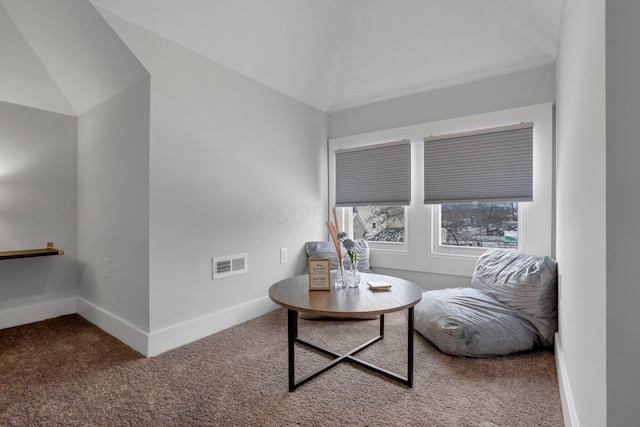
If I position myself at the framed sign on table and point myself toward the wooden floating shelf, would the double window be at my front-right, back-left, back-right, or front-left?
back-right

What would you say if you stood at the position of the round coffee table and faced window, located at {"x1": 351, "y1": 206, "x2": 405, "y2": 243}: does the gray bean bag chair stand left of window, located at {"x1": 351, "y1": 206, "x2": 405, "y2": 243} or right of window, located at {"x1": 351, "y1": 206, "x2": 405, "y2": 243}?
right

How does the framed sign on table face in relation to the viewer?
toward the camera

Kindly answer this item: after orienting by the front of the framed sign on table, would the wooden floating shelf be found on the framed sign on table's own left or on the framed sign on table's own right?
on the framed sign on table's own right

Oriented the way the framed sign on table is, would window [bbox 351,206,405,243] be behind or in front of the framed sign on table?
behind

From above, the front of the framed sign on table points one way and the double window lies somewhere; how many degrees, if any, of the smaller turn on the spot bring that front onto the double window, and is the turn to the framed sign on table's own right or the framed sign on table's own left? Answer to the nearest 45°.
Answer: approximately 135° to the framed sign on table's own left

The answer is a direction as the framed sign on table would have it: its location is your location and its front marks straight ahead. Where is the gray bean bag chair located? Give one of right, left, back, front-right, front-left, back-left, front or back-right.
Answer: left

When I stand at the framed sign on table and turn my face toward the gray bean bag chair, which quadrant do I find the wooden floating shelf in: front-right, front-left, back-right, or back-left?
back-left
